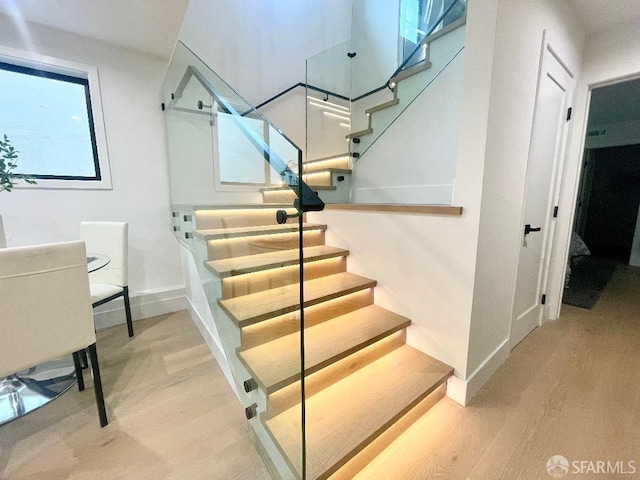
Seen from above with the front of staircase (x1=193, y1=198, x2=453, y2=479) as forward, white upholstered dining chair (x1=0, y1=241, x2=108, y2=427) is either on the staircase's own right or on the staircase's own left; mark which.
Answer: on the staircase's own right

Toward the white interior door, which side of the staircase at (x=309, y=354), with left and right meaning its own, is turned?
left

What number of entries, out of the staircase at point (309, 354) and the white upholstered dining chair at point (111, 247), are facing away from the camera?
0

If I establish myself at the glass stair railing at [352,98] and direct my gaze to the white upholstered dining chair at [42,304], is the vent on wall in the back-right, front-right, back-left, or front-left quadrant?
back-left

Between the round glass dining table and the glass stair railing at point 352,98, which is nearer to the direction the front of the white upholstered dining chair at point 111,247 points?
the round glass dining table

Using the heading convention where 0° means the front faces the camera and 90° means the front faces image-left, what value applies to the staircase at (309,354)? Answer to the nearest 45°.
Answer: approximately 315°

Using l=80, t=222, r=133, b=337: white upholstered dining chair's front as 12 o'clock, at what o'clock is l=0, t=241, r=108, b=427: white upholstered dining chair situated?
l=0, t=241, r=108, b=427: white upholstered dining chair is roughly at 11 o'clock from l=80, t=222, r=133, b=337: white upholstered dining chair.

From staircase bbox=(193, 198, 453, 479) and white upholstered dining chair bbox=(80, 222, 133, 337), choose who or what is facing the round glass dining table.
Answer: the white upholstered dining chair

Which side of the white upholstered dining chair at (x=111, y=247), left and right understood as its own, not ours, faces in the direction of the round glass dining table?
front
